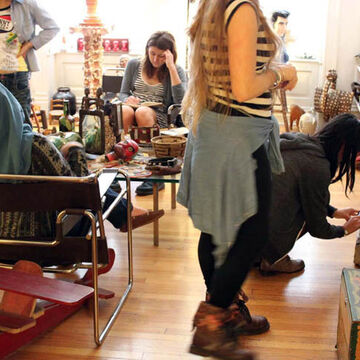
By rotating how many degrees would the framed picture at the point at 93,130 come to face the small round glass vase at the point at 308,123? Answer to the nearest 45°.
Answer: approximately 135° to its left

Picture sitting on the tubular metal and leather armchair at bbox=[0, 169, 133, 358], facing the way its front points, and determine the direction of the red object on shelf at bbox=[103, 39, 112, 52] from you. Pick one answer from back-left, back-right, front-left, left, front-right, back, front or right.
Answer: front-left

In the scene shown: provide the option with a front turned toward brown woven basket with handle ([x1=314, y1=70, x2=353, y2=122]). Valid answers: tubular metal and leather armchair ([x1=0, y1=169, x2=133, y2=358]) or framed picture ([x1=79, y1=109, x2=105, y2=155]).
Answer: the tubular metal and leather armchair

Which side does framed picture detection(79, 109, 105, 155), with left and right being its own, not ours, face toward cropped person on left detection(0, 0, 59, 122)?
back

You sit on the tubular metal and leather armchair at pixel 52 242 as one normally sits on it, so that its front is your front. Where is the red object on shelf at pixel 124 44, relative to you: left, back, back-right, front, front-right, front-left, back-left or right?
front-left

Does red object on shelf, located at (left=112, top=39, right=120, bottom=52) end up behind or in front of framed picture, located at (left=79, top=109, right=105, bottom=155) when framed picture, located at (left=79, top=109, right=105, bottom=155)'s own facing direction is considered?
behind

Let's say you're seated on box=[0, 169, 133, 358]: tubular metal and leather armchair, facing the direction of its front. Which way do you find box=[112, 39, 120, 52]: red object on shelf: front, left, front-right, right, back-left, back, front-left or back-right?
front-left

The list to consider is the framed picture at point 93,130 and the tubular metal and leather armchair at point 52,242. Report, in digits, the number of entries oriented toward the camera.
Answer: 1

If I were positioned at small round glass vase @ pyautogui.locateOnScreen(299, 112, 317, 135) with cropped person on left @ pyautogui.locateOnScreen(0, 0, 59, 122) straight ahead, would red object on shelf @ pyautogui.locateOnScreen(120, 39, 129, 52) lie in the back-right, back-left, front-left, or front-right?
front-right

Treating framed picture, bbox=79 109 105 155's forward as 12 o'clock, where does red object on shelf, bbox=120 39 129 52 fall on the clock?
The red object on shelf is roughly at 6 o'clock from the framed picture.

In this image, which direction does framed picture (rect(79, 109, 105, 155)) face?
toward the camera

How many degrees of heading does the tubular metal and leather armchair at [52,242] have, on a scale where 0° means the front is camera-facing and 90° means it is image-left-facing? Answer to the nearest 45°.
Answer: approximately 225°

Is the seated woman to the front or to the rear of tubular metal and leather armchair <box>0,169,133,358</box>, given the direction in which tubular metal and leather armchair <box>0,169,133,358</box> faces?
to the front

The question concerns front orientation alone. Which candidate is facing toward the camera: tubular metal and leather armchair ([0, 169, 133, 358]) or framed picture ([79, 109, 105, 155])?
the framed picture

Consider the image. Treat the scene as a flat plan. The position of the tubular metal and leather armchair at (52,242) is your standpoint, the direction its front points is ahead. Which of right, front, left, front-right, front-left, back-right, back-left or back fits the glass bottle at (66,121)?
front-left

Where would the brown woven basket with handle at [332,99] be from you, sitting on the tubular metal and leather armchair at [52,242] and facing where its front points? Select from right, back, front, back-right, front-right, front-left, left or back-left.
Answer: front

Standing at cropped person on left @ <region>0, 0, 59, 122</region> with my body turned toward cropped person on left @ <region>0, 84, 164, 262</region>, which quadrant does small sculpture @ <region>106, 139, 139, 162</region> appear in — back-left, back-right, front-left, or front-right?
front-left
